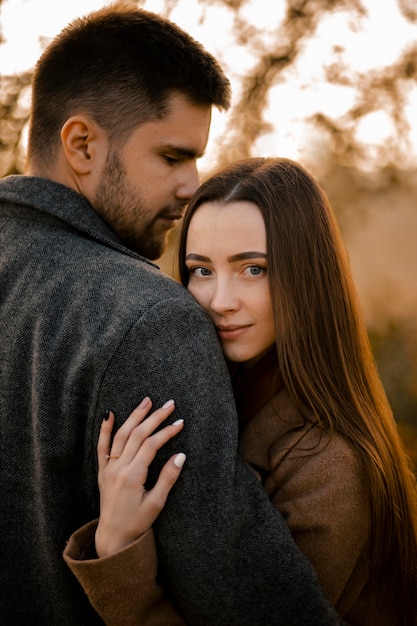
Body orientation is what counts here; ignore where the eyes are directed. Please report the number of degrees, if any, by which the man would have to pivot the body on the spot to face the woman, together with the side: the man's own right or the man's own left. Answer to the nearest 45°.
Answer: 0° — they already face them

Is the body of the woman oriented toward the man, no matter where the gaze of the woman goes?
yes

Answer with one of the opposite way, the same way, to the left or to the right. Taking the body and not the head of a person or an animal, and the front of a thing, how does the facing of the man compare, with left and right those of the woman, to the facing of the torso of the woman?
the opposite way

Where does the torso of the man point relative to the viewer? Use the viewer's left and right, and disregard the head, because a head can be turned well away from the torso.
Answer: facing away from the viewer and to the right of the viewer

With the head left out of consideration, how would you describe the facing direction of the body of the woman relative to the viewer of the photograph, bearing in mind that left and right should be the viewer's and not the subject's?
facing the viewer and to the left of the viewer

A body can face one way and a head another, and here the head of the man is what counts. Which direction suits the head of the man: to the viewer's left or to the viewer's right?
to the viewer's right
